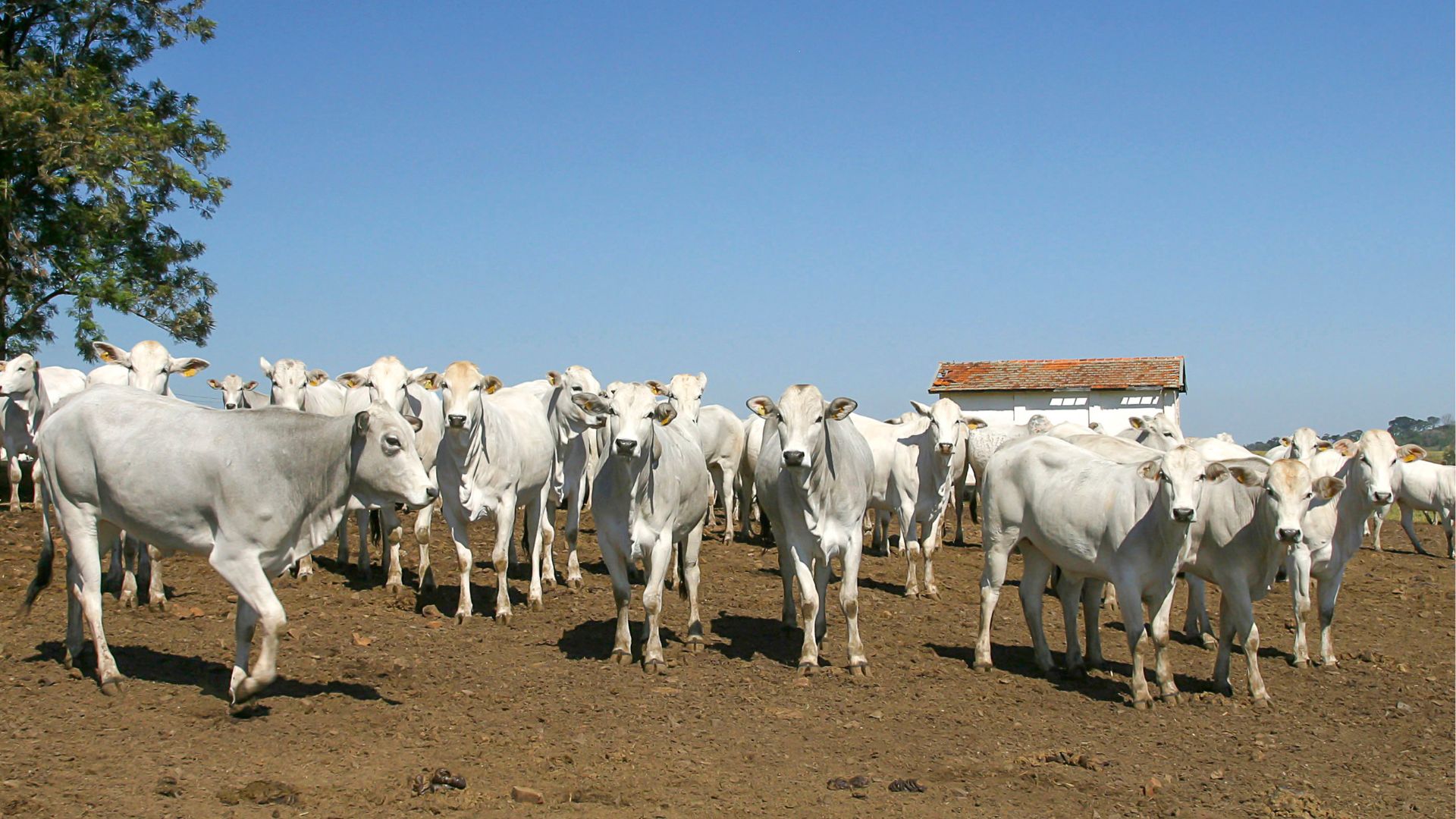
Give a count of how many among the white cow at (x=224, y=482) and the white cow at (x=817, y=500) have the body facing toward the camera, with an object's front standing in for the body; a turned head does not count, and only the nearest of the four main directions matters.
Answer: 1

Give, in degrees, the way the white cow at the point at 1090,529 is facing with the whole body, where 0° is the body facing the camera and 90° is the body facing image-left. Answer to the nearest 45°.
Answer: approximately 315°

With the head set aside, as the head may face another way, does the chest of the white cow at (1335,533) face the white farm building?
no

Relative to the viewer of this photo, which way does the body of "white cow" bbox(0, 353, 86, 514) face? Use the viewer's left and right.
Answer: facing the viewer and to the left of the viewer

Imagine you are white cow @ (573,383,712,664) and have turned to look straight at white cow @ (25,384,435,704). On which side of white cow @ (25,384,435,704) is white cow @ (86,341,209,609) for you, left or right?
right

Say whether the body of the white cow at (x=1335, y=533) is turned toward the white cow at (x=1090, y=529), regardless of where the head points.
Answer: no

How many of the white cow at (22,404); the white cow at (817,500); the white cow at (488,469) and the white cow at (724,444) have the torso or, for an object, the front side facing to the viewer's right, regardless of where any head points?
0

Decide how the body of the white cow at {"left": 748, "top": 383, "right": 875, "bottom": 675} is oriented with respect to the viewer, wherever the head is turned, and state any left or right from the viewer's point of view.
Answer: facing the viewer

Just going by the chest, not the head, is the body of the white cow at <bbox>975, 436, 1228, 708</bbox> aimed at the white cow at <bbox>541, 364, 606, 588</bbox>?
no

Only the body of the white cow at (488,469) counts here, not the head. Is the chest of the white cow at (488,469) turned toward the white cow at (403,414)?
no

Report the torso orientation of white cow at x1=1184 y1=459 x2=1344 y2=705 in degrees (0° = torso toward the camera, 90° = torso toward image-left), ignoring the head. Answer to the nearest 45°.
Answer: approximately 315°

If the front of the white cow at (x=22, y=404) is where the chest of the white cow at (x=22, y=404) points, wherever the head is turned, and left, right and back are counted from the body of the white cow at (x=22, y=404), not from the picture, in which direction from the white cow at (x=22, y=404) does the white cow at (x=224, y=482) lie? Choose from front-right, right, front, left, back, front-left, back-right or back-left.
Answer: front-left

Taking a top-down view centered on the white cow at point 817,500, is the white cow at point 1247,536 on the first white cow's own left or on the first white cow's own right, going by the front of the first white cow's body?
on the first white cow's own left

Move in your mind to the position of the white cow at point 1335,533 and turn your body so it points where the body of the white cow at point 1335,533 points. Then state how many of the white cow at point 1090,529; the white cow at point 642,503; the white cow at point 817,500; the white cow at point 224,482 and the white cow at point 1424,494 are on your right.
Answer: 4

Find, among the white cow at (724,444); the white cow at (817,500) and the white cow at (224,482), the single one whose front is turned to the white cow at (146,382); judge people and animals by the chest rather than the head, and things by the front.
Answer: the white cow at (724,444)

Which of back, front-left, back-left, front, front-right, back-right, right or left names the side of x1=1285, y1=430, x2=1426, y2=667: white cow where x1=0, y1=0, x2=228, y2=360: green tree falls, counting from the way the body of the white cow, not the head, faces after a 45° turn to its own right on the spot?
right

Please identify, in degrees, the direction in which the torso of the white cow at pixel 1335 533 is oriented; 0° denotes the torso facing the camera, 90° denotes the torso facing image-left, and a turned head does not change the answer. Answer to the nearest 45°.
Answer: approximately 315°

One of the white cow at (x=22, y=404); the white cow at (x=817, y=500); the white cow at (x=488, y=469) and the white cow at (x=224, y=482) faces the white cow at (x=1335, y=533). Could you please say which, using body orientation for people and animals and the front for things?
the white cow at (x=224, y=482)

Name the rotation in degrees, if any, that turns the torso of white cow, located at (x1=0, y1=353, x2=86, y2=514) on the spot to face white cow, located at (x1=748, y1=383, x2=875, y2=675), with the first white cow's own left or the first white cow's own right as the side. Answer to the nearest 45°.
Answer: approximately 90° to the first white cow's own left
